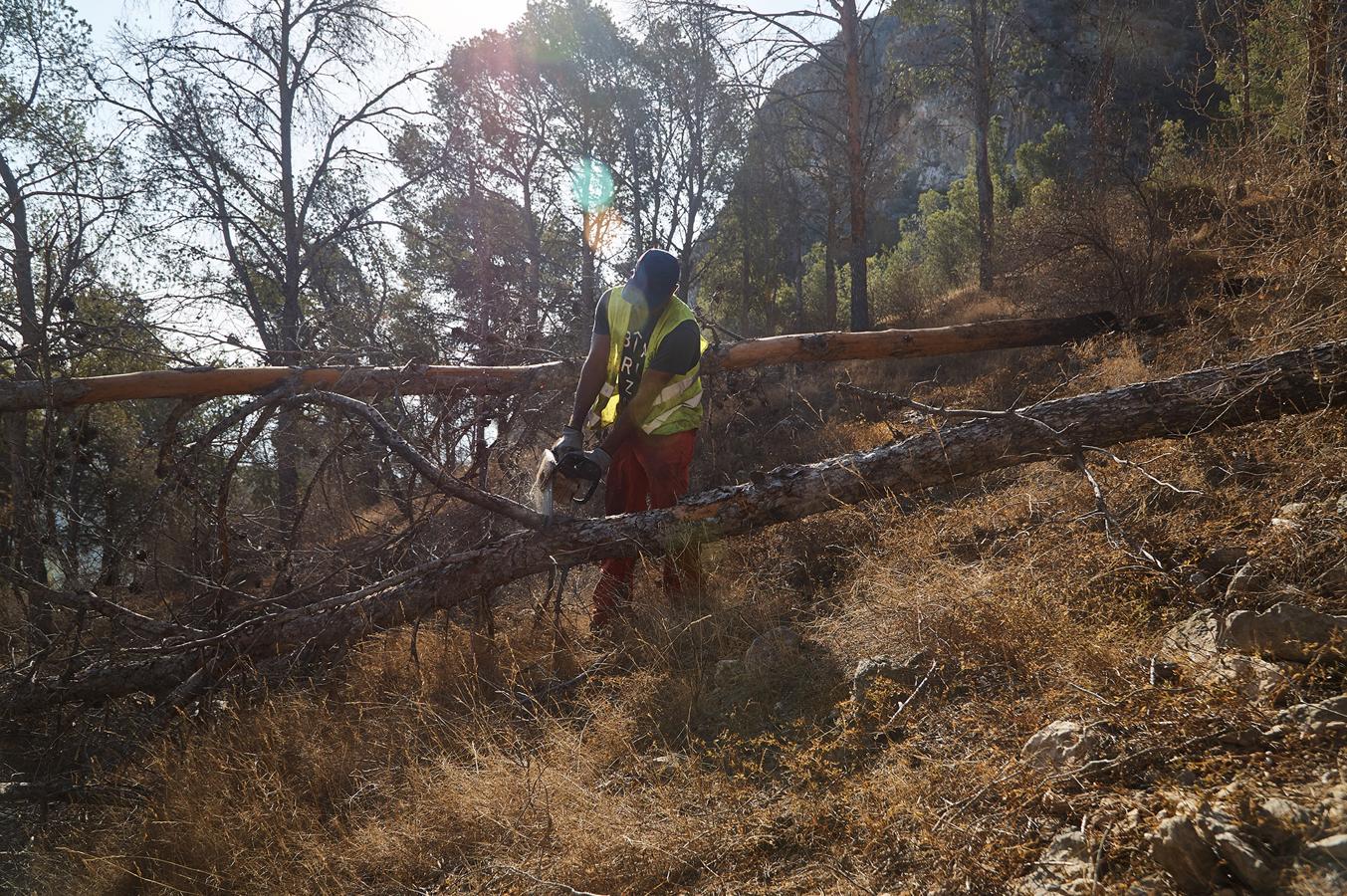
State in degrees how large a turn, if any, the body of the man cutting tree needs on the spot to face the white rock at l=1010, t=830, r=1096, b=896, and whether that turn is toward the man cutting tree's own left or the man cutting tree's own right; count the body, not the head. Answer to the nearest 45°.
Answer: approximately 45° to the man cutting tree's own left

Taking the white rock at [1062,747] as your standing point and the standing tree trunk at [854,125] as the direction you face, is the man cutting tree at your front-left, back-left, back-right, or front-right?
front-left

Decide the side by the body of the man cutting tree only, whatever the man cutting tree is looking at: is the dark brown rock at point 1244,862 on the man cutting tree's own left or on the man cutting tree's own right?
on the man cutting tree's own left

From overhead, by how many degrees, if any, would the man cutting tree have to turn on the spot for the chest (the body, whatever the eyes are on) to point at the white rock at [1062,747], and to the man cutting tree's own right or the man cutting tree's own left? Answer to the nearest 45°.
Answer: approximately 45° to the man cutting tree's own left

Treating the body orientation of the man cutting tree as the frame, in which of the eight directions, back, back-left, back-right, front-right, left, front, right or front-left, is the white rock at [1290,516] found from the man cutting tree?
left

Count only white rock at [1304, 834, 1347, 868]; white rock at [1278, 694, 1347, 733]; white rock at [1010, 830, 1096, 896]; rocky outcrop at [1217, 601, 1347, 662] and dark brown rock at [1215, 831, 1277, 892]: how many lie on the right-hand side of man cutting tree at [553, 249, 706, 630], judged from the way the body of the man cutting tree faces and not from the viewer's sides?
0

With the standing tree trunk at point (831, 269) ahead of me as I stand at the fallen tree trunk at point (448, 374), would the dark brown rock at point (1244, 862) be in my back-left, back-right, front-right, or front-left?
back-right

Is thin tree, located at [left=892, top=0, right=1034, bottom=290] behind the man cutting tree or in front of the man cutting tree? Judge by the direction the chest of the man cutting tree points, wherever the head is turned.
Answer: behind

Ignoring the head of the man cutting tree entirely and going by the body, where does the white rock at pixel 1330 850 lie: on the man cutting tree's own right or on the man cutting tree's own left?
on the man cutting tree's own left

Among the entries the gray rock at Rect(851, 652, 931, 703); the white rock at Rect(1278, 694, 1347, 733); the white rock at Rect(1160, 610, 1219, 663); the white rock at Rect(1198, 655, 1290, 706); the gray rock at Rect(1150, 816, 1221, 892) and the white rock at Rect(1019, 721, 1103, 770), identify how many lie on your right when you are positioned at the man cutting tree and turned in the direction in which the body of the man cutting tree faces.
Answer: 0

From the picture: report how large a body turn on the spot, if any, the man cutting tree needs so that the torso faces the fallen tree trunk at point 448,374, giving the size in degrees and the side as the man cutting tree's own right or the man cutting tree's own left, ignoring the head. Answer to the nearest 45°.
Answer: approximately 90° to the man cutting tree's own right

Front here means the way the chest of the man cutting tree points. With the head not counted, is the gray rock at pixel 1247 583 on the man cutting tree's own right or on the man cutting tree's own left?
on the man cutting tree's own left

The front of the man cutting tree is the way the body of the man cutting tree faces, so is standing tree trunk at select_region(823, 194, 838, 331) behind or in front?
behind

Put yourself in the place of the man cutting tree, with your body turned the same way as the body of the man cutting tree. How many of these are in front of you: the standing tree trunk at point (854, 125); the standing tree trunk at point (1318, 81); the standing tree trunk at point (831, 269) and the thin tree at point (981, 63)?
0

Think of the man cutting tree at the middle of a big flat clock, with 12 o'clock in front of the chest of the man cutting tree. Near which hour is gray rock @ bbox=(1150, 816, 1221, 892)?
The gray rock is roughly at 10 o'clock from the man cutting tree.
